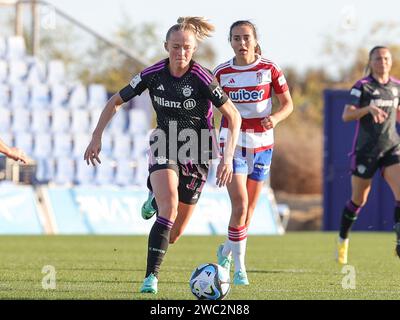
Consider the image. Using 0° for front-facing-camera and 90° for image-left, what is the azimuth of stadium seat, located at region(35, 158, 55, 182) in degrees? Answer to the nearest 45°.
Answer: approximately 0°

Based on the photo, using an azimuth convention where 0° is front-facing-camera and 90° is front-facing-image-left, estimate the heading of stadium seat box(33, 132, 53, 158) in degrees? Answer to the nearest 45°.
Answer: approximately 0°
